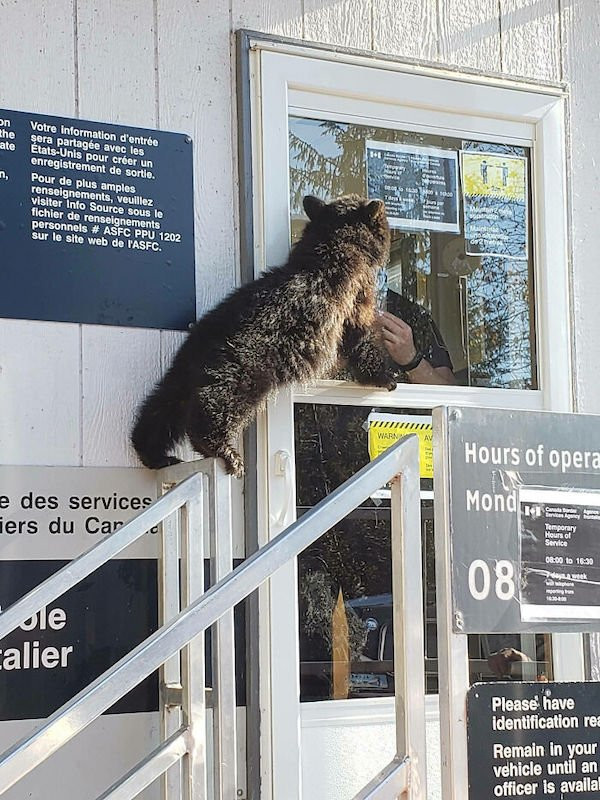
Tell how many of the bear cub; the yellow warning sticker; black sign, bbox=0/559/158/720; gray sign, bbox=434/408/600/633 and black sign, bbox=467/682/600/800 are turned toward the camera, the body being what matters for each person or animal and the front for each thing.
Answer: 4

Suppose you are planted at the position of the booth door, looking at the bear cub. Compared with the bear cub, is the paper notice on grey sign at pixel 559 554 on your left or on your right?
left

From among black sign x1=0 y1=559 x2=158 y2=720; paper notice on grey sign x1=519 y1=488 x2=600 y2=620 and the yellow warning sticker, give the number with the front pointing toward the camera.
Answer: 3

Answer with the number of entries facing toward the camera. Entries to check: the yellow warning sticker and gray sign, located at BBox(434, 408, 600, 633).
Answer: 2

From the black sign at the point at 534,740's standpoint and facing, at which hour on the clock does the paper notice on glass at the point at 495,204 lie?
The paper notice on glass is roughly at 6 o'clock from the black sign.

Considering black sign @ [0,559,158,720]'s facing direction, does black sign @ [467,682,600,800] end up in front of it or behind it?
in front

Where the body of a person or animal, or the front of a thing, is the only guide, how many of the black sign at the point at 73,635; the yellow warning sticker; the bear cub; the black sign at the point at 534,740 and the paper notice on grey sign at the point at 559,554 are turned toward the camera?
4

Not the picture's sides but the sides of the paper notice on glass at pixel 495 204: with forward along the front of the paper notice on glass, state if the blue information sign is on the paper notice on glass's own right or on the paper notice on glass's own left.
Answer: on the paper notice on glass's own right

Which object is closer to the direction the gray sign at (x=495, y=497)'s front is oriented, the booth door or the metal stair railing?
the metal stair railing

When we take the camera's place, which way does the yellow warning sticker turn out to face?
facing the viewer

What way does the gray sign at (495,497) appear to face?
toward the camera

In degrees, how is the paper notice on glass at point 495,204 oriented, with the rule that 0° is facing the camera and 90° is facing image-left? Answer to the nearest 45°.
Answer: approximately 0°

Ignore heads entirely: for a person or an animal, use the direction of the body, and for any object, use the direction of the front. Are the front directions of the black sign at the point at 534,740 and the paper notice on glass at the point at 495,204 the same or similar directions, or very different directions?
same or similar directions

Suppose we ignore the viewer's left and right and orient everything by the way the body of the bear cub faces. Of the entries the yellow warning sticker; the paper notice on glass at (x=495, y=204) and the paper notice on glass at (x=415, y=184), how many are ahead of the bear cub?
3

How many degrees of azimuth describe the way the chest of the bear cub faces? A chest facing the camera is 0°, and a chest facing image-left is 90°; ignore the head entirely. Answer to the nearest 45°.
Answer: approximately 225°

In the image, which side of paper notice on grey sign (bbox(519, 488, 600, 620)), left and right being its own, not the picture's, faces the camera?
front
